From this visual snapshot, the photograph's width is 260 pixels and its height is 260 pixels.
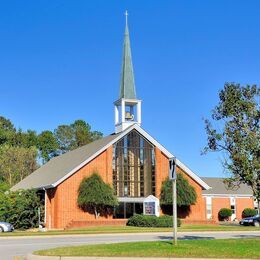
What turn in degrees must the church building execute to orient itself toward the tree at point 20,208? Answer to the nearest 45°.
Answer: approximately 135° to its right

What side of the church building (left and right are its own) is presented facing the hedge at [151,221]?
front

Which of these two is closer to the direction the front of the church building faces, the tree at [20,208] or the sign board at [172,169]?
the sign board

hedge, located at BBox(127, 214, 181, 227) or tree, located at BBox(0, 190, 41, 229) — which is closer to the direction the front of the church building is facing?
the hedge

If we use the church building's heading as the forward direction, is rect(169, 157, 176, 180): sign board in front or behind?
in front

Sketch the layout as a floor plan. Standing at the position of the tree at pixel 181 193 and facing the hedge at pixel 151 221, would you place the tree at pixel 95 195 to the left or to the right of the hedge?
right

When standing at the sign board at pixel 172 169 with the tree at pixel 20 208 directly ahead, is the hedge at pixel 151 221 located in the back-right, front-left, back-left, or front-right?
front-right

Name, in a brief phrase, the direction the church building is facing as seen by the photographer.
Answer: facing the viewer and to the right of the viewer

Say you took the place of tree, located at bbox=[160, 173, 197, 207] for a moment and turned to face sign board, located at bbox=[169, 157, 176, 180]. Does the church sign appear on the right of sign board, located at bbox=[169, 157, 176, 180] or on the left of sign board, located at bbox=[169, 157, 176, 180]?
right
